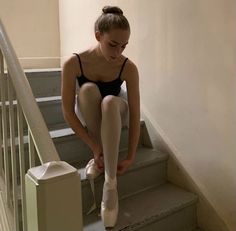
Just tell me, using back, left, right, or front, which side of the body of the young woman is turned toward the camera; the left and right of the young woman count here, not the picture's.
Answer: front
